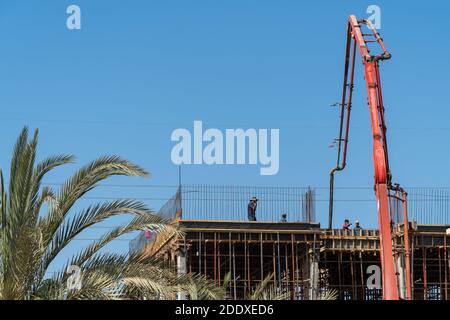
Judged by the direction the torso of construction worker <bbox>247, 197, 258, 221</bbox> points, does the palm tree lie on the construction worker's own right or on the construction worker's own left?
on the construction worker's own right
